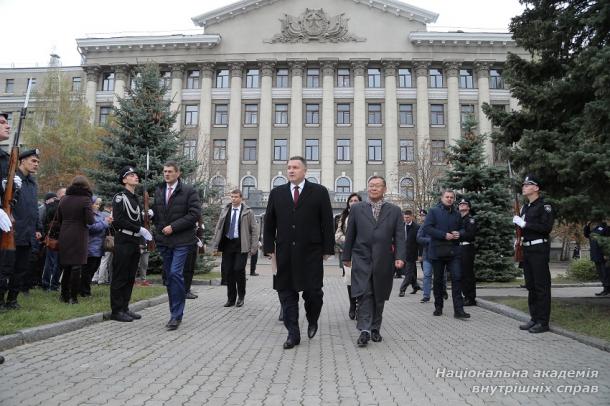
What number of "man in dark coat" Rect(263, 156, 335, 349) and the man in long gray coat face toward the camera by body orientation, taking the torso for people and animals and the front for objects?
2

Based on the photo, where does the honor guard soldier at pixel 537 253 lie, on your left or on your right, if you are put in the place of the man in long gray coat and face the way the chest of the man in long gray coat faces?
on your left

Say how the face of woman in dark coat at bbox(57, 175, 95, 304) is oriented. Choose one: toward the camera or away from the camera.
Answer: away from the camera

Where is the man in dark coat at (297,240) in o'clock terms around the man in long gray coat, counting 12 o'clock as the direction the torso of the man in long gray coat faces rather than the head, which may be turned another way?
The man in dark coat is roughly at 2 o'clock from the man in long gray coat.

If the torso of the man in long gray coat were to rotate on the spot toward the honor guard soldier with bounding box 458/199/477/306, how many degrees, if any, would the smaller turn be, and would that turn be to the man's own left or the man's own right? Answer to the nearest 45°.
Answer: approximately 135° to the man's own left

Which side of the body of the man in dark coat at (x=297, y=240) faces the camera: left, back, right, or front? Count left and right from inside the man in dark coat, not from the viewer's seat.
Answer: front

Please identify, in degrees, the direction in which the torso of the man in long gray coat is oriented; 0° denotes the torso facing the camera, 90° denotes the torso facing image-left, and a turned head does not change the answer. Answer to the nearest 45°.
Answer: approximately 0°

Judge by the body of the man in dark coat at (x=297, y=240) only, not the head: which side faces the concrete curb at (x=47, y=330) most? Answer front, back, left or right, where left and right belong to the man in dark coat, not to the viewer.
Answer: right

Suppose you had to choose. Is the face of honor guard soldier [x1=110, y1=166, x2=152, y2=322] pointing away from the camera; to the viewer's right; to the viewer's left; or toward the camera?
to the viewer's right

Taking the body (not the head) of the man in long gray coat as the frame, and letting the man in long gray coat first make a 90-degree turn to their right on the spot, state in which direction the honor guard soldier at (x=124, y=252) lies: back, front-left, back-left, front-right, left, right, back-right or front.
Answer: front

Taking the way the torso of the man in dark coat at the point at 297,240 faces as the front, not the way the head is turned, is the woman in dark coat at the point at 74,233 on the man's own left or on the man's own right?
on the man's own right

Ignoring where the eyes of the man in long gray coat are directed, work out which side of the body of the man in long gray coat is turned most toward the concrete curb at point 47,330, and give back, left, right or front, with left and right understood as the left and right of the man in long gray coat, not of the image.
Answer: right

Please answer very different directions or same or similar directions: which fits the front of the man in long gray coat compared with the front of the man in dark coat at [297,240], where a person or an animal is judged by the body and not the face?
same or similar directions

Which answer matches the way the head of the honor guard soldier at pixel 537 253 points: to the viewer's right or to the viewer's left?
to the viewer's left
